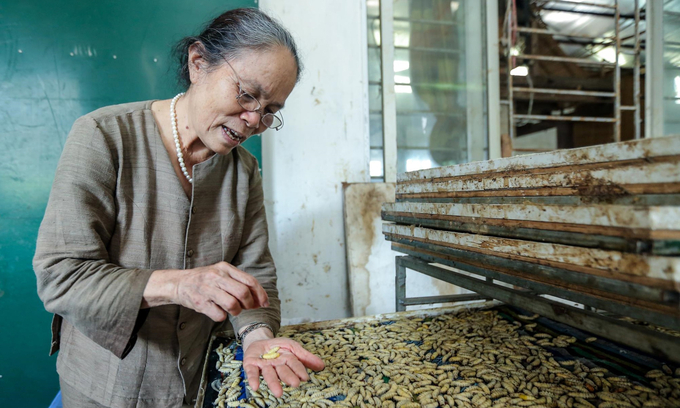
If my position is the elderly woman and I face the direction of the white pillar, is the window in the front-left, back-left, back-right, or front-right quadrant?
front-right

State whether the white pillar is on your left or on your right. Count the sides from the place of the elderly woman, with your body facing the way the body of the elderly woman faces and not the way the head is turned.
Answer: on your left

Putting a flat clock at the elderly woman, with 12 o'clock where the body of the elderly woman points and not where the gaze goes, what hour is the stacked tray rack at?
The stacked tray rack is roughly at 10 o'clock from the elderly woman.

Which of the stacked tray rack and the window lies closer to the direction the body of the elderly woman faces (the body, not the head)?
the stacked tray rack

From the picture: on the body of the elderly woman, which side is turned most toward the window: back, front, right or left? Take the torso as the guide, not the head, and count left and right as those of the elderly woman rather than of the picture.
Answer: left

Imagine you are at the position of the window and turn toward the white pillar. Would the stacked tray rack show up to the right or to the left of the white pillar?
left

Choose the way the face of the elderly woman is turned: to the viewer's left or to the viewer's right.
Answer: to the viewer's right

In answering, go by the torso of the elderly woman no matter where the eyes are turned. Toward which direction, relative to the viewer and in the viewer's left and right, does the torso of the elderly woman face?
facing the viewer and to the right of the viewer

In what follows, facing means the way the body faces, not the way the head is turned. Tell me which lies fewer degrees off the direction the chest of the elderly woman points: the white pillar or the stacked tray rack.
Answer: the stacked tray rack
